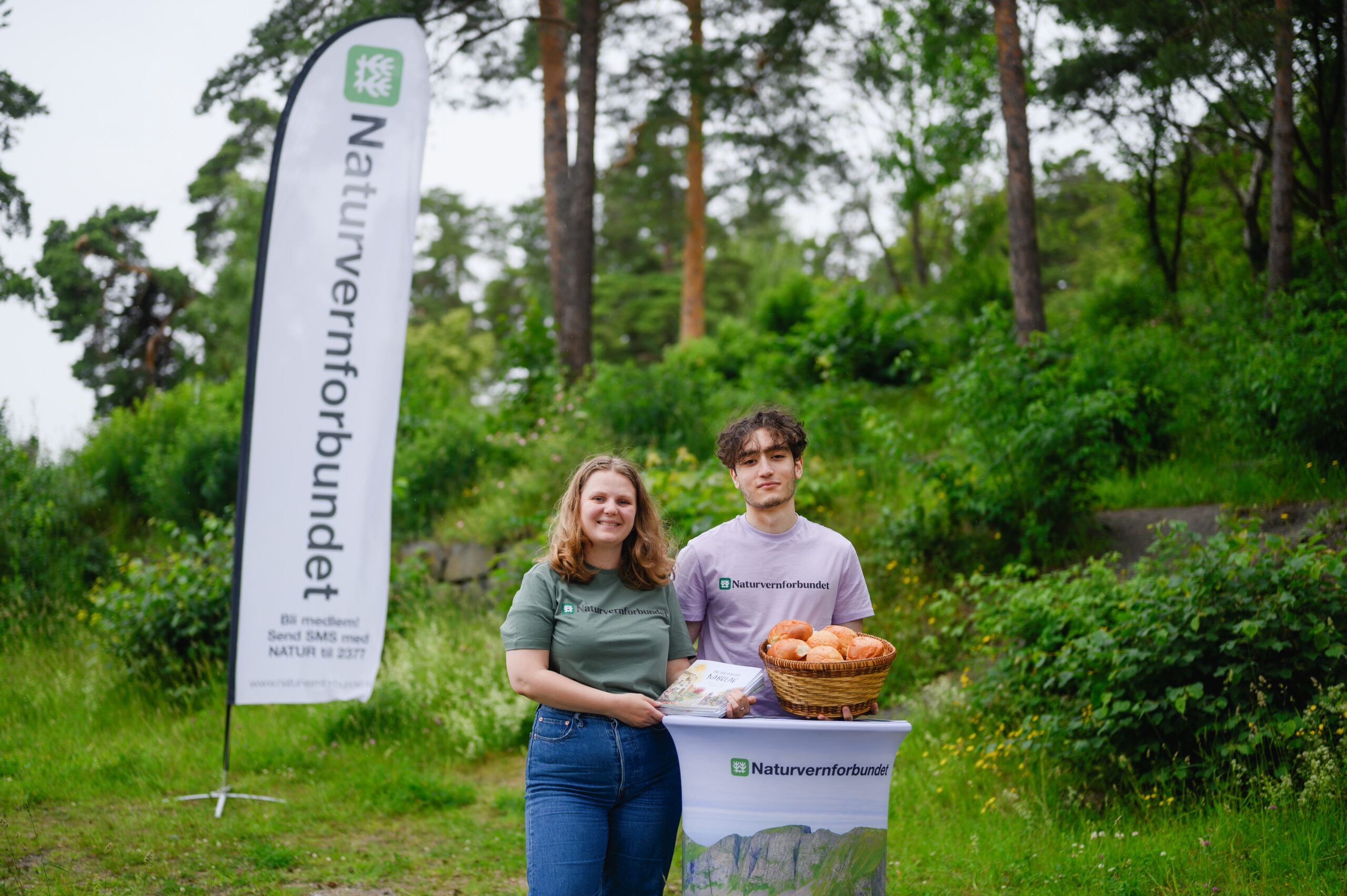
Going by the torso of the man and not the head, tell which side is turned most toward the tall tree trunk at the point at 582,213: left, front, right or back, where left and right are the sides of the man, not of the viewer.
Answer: back

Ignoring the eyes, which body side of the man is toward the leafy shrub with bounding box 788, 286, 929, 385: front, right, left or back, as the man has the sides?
back

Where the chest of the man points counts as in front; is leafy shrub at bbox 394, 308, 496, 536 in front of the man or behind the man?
behind

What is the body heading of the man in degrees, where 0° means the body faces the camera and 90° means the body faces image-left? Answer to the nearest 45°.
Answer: approximately 0°

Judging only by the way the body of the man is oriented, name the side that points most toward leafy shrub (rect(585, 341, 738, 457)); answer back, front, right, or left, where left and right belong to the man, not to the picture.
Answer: back

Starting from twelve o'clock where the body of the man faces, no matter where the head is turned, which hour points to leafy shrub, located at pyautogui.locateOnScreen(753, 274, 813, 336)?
The leafy shrub is roughly at 6 o'clock from the man.

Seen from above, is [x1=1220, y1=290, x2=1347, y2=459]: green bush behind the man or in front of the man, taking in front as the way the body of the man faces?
behind
